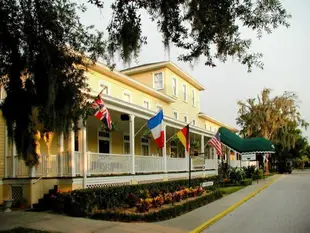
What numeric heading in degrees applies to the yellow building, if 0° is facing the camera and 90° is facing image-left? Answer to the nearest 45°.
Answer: approximately 315°

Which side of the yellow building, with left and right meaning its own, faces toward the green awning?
left

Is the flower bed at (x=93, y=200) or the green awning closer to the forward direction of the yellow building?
the flower bed
